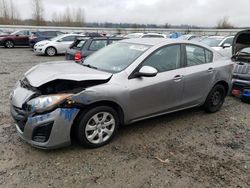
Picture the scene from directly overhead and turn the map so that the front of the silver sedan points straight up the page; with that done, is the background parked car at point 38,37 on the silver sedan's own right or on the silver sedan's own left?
on the silver sedan's own right

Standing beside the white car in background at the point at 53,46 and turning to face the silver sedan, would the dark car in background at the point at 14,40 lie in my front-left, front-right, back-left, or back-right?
back-right

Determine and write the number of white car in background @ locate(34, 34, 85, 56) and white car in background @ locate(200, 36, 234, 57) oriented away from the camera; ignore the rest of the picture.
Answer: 0

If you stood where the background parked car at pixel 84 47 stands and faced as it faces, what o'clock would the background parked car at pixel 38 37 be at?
the background parked car at pixel 38 37 is roughly at 10 o'clock from the background parked car at pixel 84 47.

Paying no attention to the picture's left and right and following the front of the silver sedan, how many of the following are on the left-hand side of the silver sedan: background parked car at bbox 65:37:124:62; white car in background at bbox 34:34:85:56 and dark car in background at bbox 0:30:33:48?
0

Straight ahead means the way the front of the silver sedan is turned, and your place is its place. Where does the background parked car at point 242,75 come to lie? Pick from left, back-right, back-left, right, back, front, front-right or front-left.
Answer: back

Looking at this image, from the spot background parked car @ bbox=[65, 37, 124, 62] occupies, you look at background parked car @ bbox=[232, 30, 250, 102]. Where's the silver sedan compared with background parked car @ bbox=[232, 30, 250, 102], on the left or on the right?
right

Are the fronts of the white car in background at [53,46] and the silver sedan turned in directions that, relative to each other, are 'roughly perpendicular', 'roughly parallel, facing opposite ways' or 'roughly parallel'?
roughly parallel

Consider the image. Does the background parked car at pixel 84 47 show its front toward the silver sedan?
no

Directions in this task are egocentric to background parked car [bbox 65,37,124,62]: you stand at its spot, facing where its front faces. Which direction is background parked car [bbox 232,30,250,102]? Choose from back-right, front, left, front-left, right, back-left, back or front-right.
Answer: right

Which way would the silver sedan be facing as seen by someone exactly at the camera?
facing the viewer and to the left of the viewer
